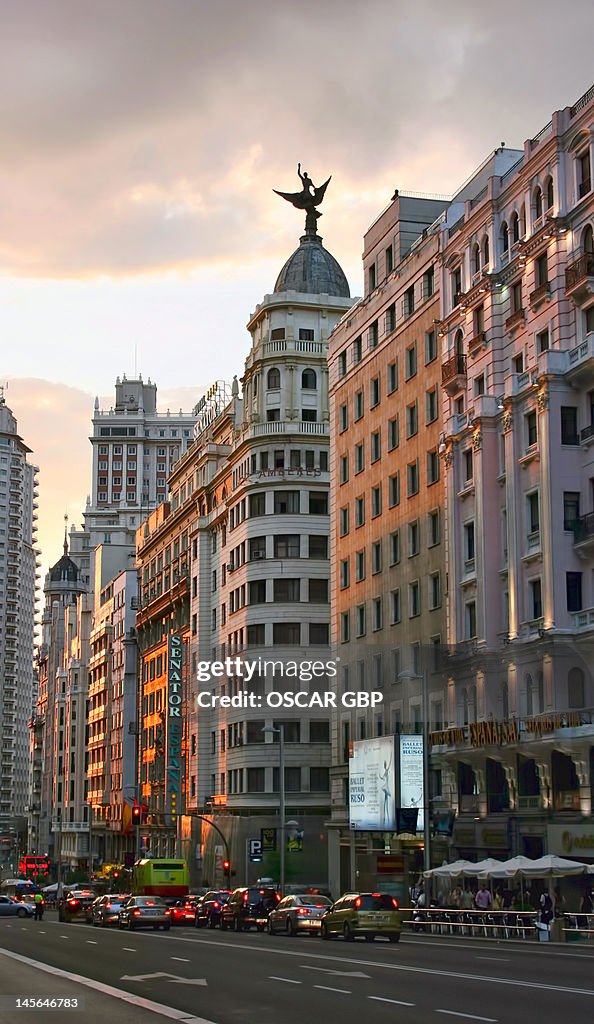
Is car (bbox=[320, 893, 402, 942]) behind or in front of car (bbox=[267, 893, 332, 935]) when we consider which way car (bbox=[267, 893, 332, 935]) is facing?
behind

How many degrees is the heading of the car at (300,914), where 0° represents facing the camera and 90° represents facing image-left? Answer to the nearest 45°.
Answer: approximately 135°

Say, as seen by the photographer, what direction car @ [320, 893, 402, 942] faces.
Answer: facing away from the viewer and to the left of the viewer
